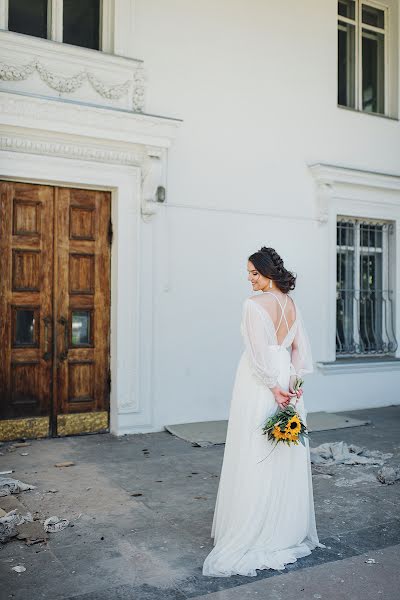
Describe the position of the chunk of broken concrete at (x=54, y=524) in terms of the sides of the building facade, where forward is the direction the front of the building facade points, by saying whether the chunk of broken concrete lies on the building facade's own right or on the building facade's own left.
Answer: on the building facade's own right

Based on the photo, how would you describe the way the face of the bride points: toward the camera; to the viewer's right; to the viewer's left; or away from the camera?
to the viewer's left

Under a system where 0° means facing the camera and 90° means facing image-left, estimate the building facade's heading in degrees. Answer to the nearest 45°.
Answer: approximately 315°

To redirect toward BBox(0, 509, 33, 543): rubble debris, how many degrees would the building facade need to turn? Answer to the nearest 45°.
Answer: approximately 45° to its right

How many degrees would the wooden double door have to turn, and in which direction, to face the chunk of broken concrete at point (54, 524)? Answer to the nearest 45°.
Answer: approximately 45° to its right

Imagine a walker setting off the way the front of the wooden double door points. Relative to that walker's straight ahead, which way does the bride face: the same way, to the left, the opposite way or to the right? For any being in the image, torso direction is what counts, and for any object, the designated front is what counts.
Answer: the opposite way

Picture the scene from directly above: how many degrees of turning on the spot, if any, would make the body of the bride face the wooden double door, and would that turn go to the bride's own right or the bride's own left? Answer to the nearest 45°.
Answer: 0° — they already face it

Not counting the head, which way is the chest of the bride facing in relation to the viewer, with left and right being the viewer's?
facing away from the viewer and to the left of the viewer

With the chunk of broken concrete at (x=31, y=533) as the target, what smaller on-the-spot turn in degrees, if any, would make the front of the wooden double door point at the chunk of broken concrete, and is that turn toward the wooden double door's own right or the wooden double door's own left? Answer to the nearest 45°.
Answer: approximately 45° to the wooden double door's own right
